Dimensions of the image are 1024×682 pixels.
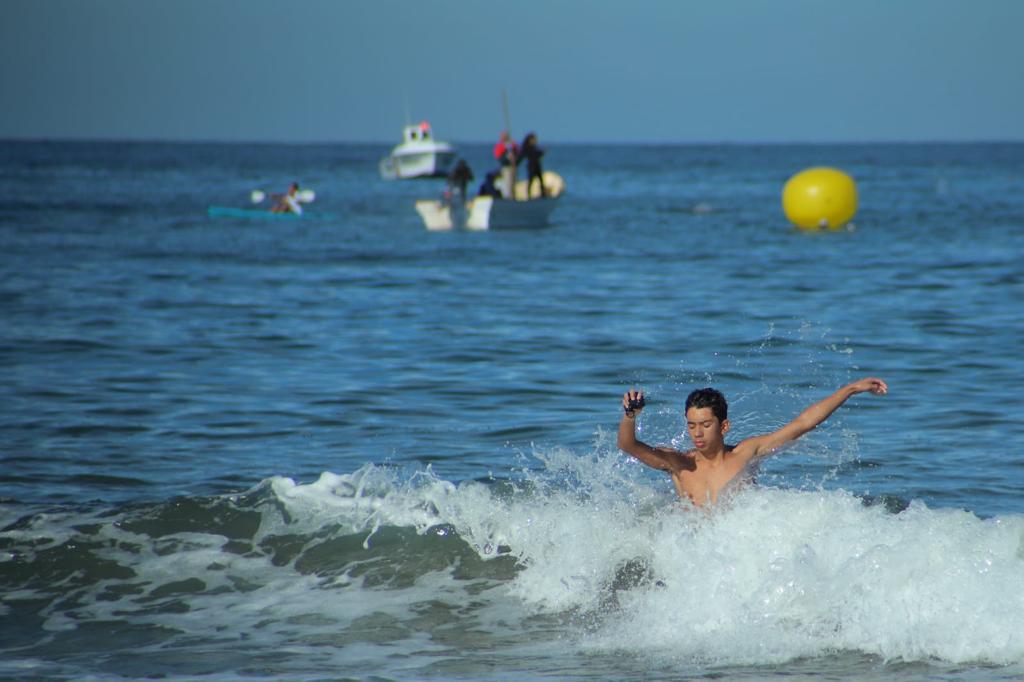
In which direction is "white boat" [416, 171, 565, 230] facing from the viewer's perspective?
to the viewer's right

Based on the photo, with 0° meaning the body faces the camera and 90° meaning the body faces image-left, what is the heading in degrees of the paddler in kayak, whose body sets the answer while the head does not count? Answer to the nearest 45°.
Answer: approximately 90°

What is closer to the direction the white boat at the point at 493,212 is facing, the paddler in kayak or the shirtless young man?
the shirtless young man

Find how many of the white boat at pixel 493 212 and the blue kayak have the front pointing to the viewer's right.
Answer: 1

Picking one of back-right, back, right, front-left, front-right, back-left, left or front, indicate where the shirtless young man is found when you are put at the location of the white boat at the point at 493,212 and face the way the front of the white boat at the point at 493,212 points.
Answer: right

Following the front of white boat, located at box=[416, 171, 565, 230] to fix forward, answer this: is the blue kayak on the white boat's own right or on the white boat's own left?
on the white boat's own left

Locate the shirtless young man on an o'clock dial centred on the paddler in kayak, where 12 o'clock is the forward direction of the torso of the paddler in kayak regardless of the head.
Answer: The shirtless young man is roughly at 9 o'clock from the paddler in kayak.

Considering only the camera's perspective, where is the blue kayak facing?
facing to the left of the viewer

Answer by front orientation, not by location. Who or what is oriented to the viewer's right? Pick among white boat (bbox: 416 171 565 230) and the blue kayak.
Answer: the white boat

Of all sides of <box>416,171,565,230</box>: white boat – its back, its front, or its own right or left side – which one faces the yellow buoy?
front
